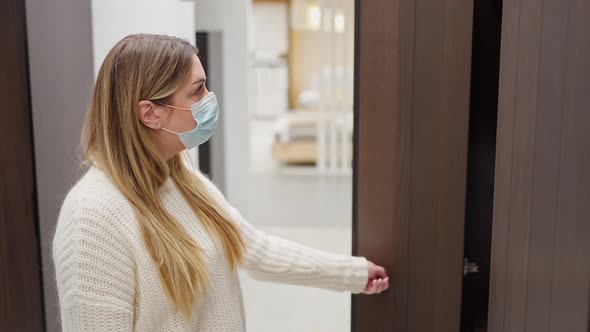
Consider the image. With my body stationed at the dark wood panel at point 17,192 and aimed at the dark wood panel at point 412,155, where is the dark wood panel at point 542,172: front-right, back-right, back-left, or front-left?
front-right

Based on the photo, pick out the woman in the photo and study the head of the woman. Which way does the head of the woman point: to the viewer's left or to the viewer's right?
to the viewer's right

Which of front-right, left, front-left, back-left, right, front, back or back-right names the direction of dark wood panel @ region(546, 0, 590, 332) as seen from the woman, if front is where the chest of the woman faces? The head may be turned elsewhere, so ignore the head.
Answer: front

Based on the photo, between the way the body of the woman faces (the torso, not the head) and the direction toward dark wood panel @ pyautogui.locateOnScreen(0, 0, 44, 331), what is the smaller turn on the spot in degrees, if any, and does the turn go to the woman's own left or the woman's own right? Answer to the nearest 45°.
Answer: approximately 180°

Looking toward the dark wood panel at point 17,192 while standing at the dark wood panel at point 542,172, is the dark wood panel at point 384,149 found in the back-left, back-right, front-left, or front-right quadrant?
front-right

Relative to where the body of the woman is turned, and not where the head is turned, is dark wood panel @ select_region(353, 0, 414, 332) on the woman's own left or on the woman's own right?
on the woman's own left

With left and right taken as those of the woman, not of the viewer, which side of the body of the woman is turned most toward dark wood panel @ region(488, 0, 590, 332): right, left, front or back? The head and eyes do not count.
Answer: front
